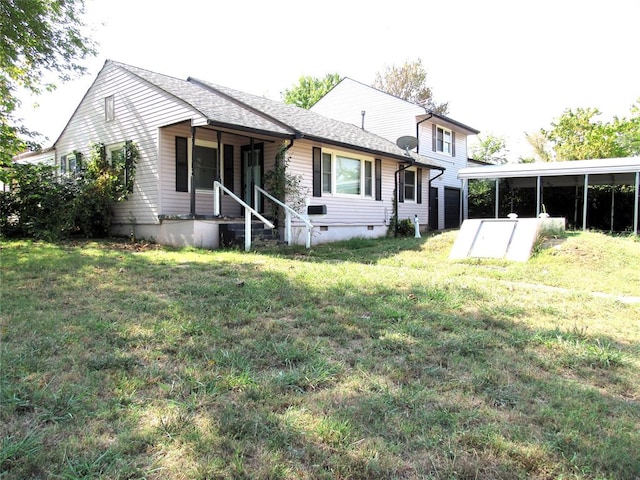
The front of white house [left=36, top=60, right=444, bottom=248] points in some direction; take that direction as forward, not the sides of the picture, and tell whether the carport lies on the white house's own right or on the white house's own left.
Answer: on the white house's own left

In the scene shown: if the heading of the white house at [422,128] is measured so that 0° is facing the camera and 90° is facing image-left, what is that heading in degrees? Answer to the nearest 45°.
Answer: approximately 315°

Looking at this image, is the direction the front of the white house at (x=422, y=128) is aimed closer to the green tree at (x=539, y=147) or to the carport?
the carport

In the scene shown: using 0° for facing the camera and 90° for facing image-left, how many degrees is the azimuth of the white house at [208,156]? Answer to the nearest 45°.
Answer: approximately 315°

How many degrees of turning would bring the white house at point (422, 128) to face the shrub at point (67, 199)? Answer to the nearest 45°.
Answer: approximately 90° to its right

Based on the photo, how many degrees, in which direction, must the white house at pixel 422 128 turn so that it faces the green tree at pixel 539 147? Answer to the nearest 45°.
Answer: approximately 90° to its left

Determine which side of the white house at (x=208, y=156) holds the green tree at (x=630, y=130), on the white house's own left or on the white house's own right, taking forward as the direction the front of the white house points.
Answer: on the white house's own left
